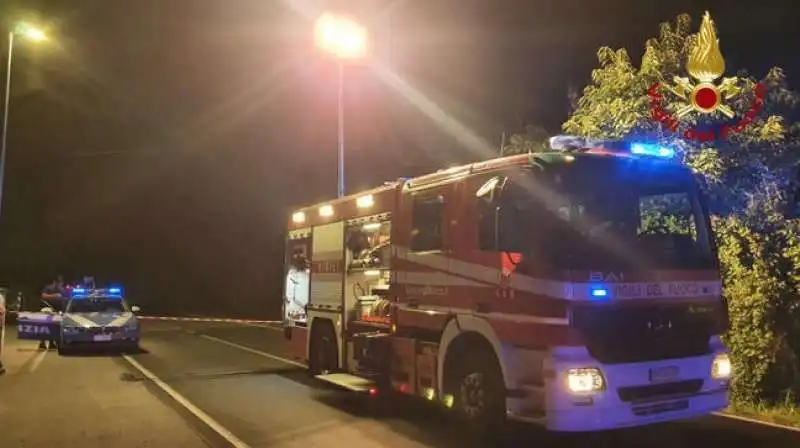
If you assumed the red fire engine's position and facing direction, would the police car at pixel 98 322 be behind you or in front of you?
behind

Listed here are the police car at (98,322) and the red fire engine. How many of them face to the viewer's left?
0

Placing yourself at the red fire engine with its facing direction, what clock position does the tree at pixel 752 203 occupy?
The tree is roughly at 9 o'clock from the red fire engine.

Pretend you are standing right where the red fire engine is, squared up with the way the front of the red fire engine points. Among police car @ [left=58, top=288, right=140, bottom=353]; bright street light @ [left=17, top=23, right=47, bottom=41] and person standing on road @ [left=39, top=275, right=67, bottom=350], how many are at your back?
3

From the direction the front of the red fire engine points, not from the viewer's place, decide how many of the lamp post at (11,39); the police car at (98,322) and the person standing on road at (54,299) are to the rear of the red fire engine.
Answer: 3

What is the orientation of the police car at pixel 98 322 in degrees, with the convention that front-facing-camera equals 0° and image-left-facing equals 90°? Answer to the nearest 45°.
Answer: approximately 0°

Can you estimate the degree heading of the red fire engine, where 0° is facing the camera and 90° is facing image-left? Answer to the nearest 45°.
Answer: approximately 315°
